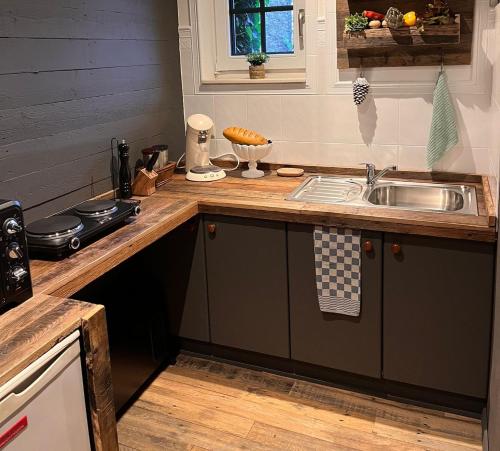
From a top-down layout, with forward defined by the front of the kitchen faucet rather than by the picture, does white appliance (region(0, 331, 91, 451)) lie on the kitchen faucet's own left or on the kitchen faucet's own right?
on the kitchen faucet's own right

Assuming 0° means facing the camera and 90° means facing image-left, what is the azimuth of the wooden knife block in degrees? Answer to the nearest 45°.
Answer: approximately 315°

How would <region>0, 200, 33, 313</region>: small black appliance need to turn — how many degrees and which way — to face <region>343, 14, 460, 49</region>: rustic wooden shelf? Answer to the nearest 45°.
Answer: approximately 45° to its left

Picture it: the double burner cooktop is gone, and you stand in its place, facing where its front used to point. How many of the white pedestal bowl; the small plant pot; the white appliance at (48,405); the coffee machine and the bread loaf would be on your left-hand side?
4

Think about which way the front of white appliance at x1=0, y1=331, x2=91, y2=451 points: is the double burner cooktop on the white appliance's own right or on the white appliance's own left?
on the white appliance's own left

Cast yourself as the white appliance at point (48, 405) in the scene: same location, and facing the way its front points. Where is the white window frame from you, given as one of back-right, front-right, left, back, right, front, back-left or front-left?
left

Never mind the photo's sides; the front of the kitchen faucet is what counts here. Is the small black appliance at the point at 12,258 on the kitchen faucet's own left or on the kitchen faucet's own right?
on the kitchen faucet's own right

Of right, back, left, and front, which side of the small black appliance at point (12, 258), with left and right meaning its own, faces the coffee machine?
left

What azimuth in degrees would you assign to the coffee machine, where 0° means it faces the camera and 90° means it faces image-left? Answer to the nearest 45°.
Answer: approximately 315°
